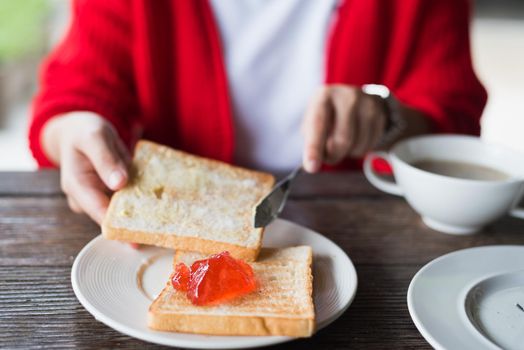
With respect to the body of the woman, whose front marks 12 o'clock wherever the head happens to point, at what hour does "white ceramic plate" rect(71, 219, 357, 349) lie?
The white ceramic plate is roughly at 12 o'clock from the woman.

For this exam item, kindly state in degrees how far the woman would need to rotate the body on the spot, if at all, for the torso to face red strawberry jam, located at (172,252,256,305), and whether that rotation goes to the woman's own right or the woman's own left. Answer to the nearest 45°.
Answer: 0° — they already face it

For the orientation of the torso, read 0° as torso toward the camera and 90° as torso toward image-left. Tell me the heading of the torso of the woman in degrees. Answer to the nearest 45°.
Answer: approximately 0°

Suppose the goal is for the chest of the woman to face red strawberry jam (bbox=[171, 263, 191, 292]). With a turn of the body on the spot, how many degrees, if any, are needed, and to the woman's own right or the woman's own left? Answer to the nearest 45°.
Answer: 0° — they already face it

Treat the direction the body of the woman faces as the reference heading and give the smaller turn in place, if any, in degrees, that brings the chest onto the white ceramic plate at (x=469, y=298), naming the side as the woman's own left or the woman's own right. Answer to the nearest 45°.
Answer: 0° — they already face it

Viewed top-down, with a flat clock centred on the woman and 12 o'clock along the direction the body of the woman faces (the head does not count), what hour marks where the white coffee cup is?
The white coffee cup is roughly at 11 o'clock from the woman.

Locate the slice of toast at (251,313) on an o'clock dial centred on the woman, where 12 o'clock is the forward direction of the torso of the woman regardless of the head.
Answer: The slice of toast is roughly at 12 o'clock from the woman.

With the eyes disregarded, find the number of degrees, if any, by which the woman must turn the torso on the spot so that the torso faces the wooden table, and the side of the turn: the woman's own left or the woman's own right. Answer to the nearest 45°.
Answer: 0° — they already face it
